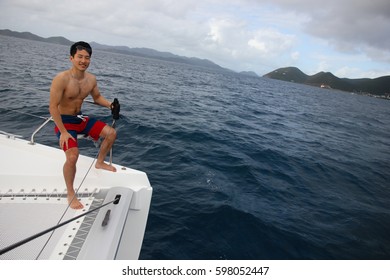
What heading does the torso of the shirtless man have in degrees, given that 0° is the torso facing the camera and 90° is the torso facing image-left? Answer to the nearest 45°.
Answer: approximately 315°
